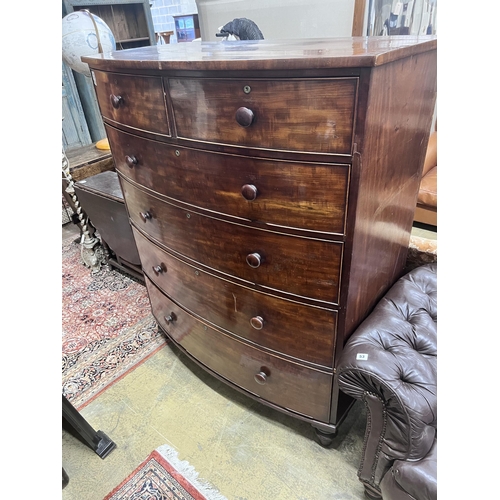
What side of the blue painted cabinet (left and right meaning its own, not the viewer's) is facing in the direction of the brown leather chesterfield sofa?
front

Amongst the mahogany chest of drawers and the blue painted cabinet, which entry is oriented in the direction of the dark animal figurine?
the blue painted cabinet

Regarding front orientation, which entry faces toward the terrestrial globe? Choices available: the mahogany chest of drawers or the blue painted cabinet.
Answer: the blue painted cabinet

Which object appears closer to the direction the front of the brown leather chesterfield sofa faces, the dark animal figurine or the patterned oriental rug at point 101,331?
the patterned oriental rug

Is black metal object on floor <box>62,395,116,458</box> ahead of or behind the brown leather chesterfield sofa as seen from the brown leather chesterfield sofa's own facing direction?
ahead
